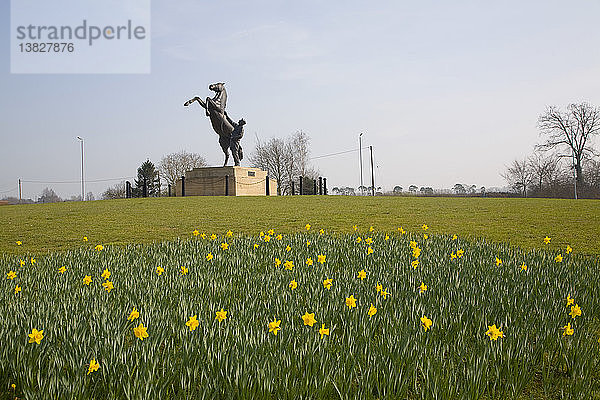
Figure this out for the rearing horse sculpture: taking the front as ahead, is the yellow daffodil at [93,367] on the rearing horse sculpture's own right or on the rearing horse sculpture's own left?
on the rearing horse sculpture's own left

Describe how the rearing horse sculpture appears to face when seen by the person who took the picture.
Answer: facing to the left of the viewer
